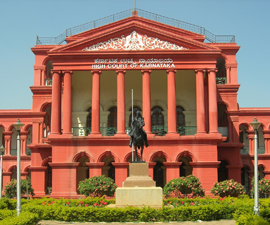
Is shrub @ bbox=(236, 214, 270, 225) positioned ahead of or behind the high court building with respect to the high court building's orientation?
ahead

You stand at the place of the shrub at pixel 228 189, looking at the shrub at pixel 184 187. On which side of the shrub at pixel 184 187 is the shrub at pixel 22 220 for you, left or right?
left

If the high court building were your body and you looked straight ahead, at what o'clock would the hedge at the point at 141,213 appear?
The hedge is roughly at 12 o'clock from the high court building.

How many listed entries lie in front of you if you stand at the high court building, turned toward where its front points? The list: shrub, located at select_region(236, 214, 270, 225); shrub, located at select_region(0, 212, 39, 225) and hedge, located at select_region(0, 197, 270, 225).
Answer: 3

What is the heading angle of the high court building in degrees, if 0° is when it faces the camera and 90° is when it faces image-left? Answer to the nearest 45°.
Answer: approximately 0°

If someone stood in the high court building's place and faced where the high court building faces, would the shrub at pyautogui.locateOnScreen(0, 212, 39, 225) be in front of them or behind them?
in front

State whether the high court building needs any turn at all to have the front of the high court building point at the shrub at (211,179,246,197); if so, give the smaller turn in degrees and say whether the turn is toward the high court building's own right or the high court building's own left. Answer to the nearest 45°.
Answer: approximately 45° to the high court building's own left
